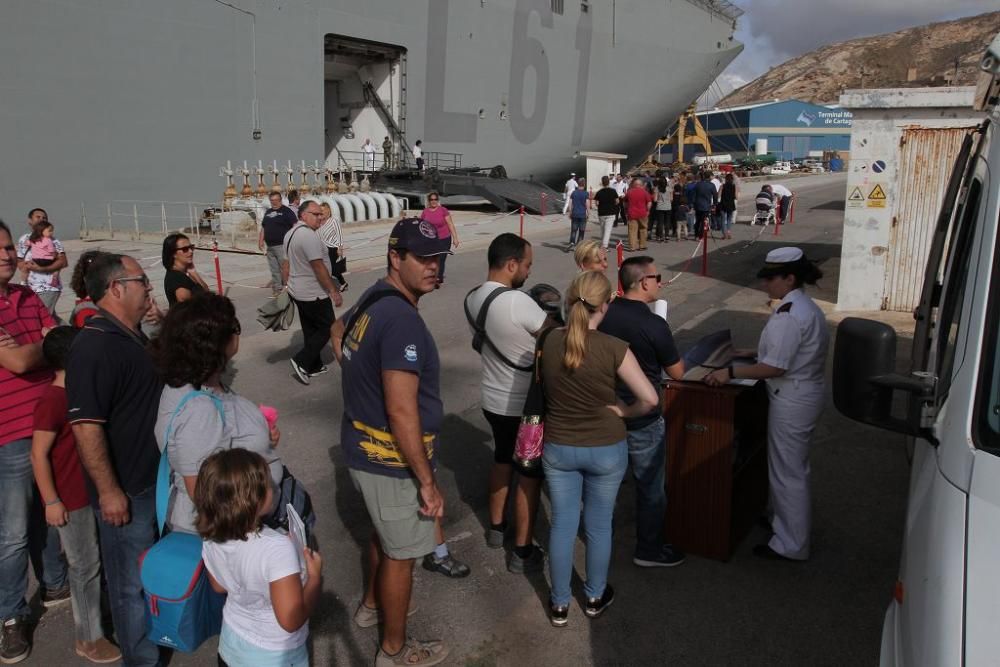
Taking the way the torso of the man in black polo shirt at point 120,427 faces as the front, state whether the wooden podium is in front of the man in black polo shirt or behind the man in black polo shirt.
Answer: in front

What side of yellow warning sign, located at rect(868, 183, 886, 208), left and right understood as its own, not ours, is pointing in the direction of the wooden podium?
front

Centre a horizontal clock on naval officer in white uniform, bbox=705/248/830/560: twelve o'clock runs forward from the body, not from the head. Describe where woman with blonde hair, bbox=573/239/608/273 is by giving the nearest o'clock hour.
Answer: The woman with blonde hair is roughly at 1 o'clock from the naval officer in white uniform.

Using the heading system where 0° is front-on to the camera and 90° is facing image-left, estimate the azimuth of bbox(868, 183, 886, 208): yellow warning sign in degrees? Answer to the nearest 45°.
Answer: approximately 0°

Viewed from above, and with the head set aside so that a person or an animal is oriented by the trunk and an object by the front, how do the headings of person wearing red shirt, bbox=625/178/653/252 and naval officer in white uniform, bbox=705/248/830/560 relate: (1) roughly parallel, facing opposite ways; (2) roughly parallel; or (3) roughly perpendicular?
roughly perpendicular

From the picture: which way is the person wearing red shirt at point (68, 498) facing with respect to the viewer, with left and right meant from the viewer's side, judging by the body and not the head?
facing to the right of the viewer

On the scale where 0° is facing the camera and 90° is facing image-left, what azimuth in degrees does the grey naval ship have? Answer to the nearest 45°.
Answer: approximately 225°

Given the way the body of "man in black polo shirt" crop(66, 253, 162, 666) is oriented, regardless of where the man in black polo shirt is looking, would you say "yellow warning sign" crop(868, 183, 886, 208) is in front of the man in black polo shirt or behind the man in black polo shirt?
in front

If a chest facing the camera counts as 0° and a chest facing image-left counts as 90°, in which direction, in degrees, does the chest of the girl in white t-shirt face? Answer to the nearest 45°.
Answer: approximately 225°

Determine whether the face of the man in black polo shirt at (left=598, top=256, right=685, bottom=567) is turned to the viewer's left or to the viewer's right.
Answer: to the viewer's right

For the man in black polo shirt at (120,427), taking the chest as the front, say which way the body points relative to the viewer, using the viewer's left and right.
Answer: facing to the right of the viewer

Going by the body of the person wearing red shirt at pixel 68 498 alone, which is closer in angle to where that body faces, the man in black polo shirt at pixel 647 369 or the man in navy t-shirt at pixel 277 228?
the man in black polo shirt
